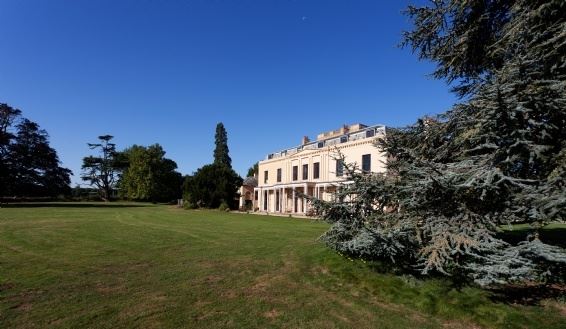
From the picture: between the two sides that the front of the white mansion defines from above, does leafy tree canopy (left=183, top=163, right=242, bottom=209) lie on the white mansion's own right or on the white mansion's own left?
on the white mansion's own right

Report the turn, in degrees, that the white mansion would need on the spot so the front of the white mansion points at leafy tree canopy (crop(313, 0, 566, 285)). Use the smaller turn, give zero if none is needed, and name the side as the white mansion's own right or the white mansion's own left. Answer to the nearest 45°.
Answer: approximately 45° to the white mansion's own left

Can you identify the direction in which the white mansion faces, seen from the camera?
facing the viewer and to the left of the viewer
